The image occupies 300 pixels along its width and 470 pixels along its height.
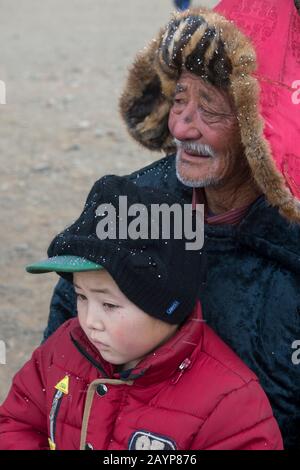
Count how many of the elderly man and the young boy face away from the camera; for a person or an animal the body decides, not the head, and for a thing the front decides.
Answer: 0

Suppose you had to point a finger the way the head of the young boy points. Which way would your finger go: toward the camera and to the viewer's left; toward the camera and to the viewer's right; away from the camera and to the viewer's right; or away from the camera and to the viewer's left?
toward the camera and to the viewer's left

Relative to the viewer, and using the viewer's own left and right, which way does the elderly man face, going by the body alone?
facing the viewer and to the left of the viewer

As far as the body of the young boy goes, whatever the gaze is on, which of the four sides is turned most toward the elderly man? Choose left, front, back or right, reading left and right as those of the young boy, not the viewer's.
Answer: back

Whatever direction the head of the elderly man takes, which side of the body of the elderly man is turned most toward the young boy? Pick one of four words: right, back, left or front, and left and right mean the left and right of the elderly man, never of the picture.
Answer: front
